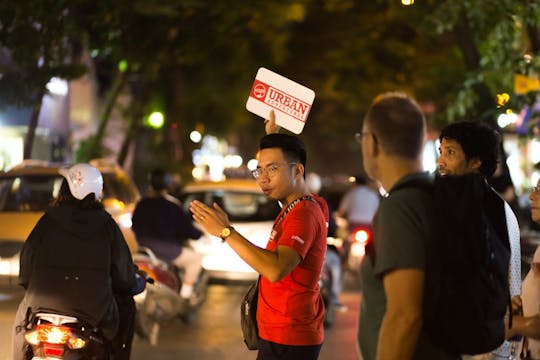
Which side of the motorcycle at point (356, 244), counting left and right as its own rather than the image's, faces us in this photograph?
back

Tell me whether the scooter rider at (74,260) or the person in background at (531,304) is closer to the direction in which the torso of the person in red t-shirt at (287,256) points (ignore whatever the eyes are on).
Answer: the scooter rider

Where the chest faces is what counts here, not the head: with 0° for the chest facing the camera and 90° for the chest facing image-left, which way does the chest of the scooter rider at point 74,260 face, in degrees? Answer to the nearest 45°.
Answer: approximately 180°

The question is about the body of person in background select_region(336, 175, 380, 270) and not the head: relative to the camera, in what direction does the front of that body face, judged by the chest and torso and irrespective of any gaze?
away from the camera

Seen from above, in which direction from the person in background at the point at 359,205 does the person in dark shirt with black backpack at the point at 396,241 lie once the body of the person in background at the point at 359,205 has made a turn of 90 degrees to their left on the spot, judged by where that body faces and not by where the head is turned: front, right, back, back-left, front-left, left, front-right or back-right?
left

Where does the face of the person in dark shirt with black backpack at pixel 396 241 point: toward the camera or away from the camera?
away from the camera

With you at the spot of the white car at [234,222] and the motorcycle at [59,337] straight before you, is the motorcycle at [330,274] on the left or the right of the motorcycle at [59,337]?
left

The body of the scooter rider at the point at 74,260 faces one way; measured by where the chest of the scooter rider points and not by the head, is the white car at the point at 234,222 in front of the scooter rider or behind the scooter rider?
in front

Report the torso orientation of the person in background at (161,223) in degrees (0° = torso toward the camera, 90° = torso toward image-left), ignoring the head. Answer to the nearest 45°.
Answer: approximately 225°
